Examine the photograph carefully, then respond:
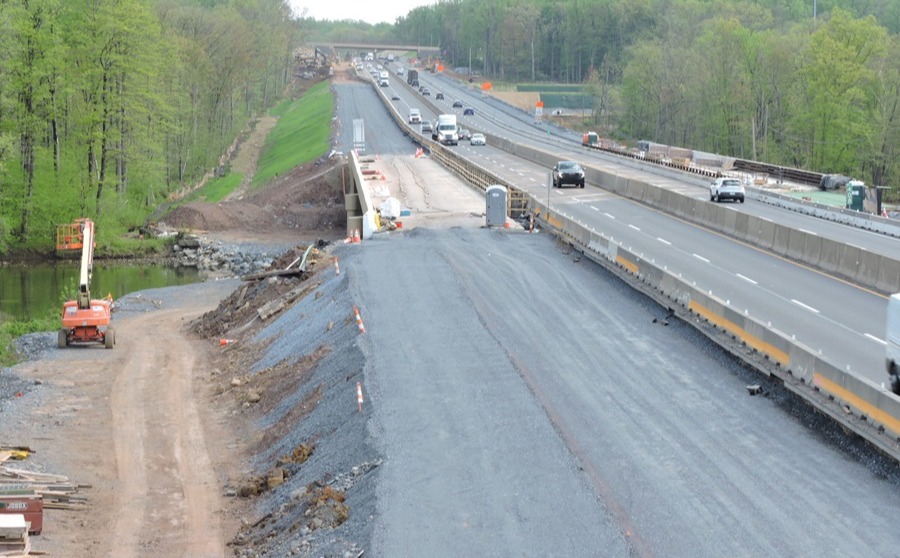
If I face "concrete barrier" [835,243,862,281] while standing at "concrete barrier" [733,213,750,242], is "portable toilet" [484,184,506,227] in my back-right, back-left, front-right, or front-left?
back-right

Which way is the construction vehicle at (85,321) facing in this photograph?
away from the camera

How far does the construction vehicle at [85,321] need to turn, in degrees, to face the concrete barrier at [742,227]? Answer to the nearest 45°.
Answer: approximately 90° to its right

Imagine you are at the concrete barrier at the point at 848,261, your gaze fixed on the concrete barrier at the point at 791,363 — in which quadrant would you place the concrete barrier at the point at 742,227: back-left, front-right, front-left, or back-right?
back-right

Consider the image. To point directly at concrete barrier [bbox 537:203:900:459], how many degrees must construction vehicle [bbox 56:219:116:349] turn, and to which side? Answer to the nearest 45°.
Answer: approximately 135° to its right

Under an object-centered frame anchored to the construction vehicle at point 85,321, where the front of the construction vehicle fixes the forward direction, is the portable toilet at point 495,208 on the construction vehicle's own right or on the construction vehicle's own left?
on the construction vehicle's own right

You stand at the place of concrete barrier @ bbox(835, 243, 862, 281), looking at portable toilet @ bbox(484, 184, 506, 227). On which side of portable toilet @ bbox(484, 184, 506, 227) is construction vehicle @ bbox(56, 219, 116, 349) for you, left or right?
left

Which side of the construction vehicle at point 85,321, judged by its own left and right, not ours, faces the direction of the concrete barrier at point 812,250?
right

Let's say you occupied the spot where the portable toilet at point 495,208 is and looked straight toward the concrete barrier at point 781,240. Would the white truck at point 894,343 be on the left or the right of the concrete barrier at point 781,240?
right
